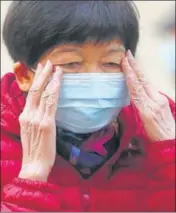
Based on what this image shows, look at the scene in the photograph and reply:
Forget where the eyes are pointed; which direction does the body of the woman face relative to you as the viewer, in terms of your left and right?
facing the viewer
